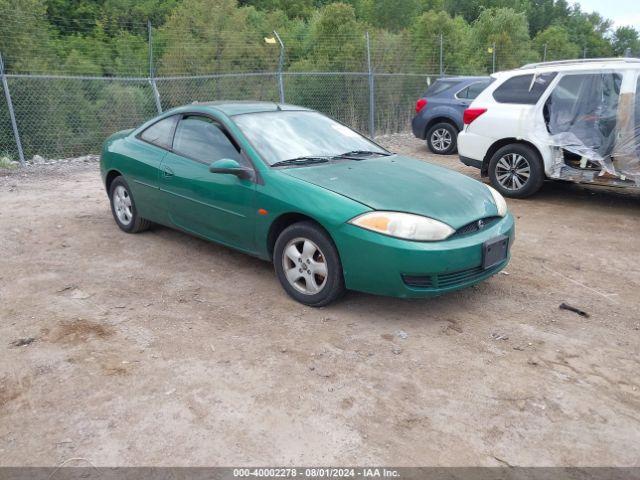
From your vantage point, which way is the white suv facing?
to the viewer's right

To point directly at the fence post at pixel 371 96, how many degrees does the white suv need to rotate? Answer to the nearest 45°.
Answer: approximately 135° to its left

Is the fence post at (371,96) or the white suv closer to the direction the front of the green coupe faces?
the white suv

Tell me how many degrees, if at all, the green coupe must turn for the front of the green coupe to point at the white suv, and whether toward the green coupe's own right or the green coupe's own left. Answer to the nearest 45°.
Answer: approximately 90° to the green coupe's own left

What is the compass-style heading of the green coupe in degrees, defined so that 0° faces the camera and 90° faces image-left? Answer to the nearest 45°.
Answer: approximately 315°

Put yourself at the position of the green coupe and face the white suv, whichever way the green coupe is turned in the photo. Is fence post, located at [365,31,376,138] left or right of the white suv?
left

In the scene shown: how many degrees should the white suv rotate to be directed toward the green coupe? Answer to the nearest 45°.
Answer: approximately 135° to its right

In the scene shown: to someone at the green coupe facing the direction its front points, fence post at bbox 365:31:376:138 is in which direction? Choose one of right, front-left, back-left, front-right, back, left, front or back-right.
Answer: back-left
